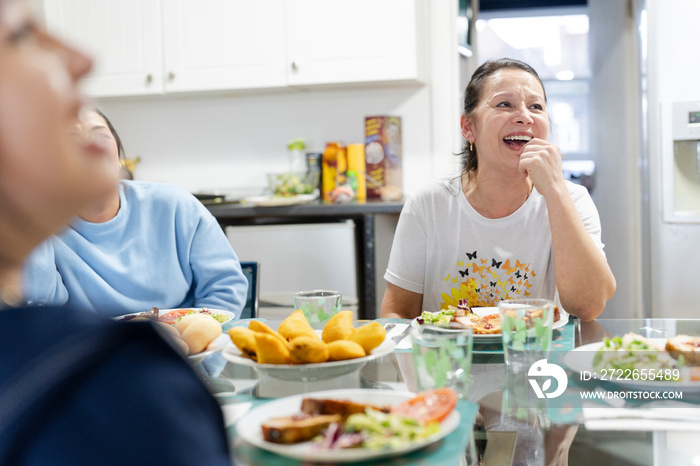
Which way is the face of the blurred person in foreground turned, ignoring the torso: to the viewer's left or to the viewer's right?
to the viewer's right

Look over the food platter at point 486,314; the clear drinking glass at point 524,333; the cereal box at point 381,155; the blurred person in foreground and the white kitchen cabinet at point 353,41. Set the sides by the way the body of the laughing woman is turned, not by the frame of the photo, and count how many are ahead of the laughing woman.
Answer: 3

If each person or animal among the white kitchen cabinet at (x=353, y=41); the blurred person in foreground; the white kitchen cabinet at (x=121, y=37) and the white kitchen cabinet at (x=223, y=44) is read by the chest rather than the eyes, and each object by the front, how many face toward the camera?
3

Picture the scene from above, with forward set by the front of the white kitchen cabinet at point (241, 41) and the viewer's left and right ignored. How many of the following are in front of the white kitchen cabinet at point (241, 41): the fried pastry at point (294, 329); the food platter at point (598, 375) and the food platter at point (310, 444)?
3

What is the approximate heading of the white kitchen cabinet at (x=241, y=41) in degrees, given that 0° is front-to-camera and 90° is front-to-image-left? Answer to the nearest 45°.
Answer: approximately 0°
